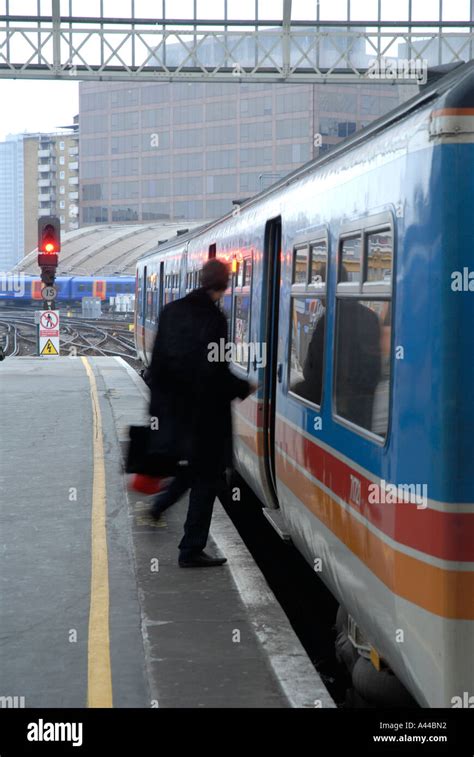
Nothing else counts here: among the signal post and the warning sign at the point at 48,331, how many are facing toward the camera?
2

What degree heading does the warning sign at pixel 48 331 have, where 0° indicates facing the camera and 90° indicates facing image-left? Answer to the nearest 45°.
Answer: approximately 0°

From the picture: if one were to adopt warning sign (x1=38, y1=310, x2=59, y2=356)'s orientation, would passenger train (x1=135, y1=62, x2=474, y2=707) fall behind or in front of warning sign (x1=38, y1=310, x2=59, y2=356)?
in front

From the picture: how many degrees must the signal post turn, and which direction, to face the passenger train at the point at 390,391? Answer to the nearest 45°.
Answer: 0° — it already faces it

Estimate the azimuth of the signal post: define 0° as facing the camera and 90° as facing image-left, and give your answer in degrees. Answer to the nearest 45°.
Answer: approximately 0°
